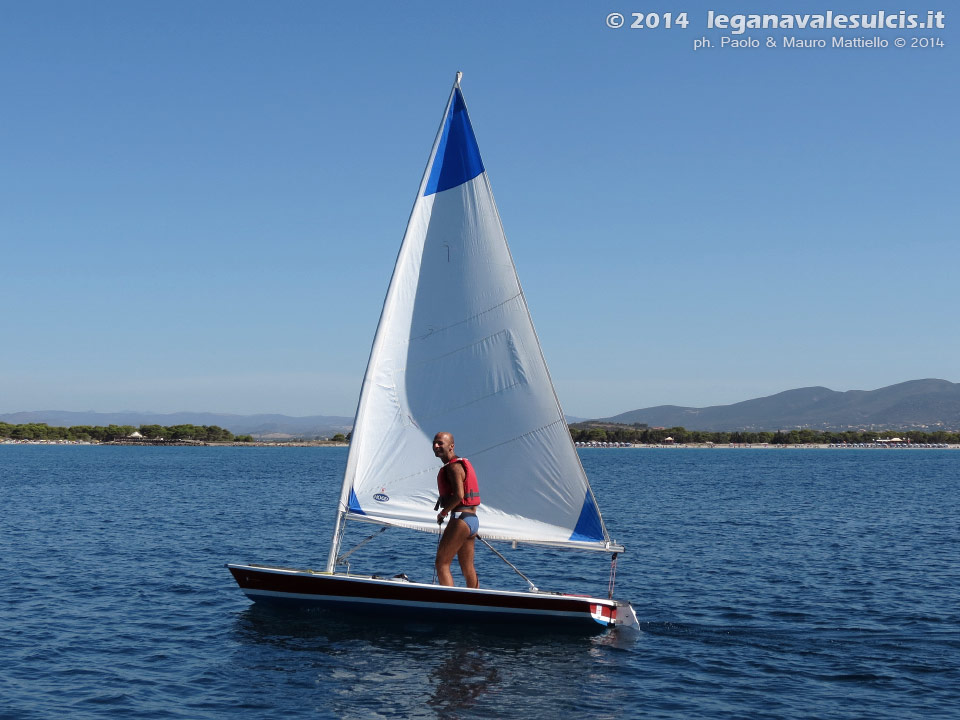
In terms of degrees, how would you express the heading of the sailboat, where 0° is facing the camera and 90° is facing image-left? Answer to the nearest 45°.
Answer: approximately 90°
